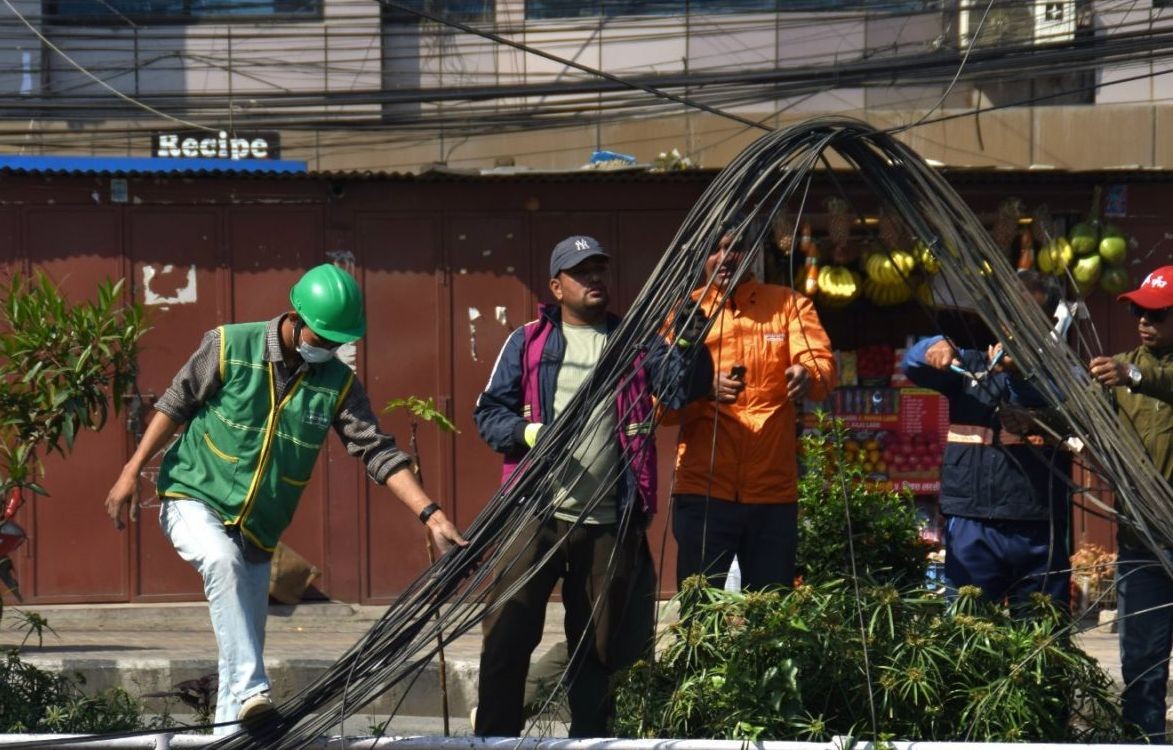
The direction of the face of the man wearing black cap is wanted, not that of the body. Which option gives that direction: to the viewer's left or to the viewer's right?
to the viewer's right

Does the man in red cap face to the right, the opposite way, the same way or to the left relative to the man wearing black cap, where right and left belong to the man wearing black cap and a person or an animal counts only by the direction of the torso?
to the right

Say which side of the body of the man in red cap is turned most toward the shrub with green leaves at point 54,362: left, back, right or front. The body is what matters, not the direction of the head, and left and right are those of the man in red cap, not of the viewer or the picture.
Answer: front

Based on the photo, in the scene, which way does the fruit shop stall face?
toward the camera

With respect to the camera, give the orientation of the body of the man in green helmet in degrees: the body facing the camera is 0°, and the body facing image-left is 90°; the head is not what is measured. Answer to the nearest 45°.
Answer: approximately 315°

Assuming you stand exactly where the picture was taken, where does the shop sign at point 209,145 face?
facing the viewer

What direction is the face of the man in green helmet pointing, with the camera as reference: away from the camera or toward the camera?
toward the camera

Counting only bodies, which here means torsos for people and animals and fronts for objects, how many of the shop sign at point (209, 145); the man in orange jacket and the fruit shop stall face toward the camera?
3

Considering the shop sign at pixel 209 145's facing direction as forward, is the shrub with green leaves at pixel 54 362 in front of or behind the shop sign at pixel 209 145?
in front

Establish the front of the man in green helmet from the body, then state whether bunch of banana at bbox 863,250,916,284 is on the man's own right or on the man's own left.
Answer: on the man's own left

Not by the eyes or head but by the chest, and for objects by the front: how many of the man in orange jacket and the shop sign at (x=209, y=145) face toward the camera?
2

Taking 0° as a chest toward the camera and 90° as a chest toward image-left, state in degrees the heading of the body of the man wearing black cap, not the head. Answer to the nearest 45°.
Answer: approximately 315°

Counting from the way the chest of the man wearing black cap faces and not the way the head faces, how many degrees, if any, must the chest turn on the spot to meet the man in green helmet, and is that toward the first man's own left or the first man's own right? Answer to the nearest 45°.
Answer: approximately 135° to the first man's own right

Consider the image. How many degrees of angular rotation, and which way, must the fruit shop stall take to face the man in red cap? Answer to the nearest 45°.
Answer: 0° — it already faces them

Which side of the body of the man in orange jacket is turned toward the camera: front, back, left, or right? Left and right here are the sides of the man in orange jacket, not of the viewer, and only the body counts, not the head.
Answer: front

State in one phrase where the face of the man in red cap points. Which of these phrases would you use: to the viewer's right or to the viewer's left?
to the viewer's left

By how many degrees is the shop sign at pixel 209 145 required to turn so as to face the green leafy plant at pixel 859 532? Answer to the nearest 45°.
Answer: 0° — it already faces it

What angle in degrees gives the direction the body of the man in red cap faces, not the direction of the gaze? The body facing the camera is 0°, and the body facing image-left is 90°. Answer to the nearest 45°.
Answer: approximately 45°

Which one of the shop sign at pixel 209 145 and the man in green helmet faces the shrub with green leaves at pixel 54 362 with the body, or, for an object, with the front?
the shop sign
